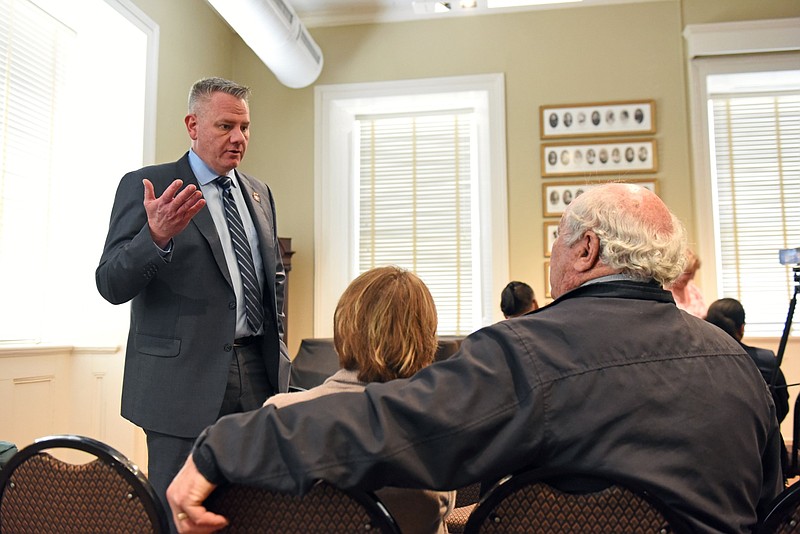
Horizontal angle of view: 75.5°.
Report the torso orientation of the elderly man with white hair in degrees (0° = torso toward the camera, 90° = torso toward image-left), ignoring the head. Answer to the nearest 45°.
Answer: approximately 135°

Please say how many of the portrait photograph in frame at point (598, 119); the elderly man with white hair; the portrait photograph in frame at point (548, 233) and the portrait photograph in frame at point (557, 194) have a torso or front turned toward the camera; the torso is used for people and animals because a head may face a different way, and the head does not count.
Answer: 3

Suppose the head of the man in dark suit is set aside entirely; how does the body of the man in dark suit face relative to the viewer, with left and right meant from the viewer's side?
facing the viewer and to the right of the viewer

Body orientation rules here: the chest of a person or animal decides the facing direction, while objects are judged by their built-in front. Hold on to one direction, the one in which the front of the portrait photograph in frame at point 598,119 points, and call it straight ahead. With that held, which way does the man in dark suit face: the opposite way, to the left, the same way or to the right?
to the left

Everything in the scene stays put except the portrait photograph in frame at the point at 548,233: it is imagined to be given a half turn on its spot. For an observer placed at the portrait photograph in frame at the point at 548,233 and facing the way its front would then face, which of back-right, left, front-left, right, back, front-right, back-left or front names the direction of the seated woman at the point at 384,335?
back

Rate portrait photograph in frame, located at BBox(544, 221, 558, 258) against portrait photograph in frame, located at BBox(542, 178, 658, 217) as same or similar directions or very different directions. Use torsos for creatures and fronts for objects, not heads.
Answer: same or similar directions

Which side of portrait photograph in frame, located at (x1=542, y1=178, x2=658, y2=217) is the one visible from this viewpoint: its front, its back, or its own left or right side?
front

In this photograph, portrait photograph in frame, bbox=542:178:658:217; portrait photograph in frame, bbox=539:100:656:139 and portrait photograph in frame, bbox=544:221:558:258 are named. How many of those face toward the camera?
3

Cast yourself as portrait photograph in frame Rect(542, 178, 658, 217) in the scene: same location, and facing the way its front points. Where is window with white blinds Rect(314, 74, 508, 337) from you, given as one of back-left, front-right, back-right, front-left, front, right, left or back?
right

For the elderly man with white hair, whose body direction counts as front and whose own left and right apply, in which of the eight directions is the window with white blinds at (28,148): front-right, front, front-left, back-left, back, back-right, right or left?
front

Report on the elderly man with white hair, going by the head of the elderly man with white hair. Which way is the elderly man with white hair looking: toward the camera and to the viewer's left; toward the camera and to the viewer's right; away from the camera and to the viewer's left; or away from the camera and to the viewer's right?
away from the camera and to the viewer's left

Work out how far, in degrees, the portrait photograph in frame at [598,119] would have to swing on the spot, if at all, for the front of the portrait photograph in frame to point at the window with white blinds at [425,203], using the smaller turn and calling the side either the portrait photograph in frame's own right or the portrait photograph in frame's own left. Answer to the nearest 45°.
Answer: approximately 90° to the portrait photograph in frame's own right

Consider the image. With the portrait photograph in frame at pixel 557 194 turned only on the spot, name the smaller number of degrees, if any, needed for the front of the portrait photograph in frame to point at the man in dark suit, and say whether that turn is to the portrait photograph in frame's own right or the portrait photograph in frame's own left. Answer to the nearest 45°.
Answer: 0° — it already faces them

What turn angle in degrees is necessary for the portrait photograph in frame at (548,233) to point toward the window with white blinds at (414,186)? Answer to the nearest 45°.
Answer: approximately 90° to its right

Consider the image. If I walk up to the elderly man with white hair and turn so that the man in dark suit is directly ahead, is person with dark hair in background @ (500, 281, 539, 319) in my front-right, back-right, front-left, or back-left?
front-right

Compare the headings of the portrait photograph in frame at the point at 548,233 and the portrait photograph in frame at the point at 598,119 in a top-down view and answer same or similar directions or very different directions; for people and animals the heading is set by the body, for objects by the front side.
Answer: same or similar directions

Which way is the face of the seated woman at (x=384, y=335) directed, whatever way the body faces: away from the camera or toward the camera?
away from the camera
